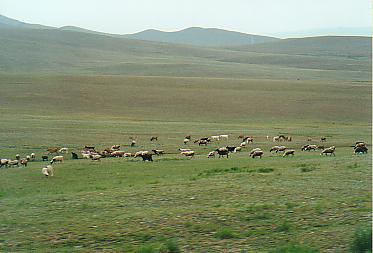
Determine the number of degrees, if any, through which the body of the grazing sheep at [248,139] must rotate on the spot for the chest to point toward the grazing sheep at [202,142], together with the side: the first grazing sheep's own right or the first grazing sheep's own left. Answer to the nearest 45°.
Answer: approximately 45° to the first grazing sheep's own left

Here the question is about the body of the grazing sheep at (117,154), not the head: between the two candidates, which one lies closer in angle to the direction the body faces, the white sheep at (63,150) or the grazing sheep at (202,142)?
the white sheep

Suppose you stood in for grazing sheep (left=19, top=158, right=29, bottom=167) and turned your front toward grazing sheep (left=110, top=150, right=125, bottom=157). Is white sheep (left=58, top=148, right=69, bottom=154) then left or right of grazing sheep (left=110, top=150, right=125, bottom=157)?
left

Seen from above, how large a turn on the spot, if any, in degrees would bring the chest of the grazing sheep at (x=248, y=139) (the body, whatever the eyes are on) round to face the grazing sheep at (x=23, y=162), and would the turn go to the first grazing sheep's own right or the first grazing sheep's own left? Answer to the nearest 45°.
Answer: approximately 45° to the first grazing sheep's own left

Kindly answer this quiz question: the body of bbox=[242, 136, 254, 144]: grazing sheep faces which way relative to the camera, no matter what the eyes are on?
to the viewer's left

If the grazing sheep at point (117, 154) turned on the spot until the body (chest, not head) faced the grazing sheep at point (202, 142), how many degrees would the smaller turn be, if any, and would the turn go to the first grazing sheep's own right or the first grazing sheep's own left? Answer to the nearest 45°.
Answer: approximately 135° to the first grazing sheep's own right

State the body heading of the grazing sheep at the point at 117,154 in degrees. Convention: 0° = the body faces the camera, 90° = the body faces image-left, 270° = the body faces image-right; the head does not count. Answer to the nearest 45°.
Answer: approximately 90°

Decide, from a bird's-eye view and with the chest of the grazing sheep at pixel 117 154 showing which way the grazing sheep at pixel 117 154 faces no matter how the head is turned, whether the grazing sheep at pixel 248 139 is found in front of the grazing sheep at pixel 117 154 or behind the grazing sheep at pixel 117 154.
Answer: behind
